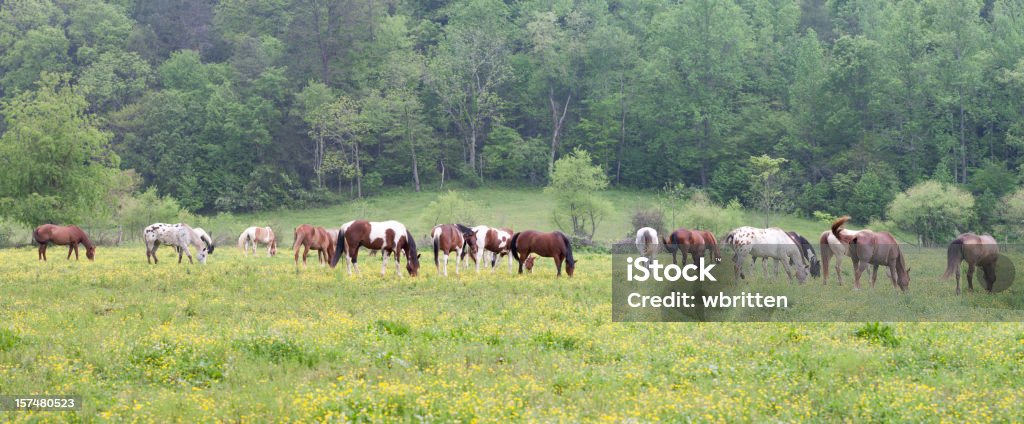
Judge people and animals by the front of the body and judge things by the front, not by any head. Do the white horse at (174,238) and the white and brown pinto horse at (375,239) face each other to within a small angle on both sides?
no

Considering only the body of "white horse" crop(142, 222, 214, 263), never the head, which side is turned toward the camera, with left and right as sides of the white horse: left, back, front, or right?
right

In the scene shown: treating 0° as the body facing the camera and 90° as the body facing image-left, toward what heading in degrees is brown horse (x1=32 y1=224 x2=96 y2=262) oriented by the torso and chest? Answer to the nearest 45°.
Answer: approximately 270°

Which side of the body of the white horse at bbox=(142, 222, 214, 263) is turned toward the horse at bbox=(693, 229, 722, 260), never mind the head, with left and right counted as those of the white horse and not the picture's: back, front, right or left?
front

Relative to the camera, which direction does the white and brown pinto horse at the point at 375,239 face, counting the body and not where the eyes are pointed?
to the viewer's right

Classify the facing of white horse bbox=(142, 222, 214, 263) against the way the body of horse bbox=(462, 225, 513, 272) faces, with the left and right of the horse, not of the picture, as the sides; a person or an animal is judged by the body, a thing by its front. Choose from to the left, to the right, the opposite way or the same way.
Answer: the opposite way

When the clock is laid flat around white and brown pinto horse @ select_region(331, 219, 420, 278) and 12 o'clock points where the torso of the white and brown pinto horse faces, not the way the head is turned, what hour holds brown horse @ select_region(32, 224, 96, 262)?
The brown horse is roughly at 7 o'clock from the white and brown pinto horse.

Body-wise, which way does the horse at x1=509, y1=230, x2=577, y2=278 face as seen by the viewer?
to the viewer's right

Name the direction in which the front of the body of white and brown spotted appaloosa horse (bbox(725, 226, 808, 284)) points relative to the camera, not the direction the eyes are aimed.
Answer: to the viewer's right

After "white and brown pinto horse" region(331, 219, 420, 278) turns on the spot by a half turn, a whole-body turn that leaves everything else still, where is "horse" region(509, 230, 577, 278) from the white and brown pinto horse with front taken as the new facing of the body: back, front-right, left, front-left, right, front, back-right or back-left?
back

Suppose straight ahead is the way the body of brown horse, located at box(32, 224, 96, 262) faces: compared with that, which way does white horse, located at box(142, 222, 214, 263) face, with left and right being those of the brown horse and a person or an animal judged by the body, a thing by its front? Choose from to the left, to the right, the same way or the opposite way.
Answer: the same way

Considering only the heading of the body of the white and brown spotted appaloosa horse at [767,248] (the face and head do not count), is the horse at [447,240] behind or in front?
behind

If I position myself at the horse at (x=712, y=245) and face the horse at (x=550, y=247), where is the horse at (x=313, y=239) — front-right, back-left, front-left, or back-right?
front-right

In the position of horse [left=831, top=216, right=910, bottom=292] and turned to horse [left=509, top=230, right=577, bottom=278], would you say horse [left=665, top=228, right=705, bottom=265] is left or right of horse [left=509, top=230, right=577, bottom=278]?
right

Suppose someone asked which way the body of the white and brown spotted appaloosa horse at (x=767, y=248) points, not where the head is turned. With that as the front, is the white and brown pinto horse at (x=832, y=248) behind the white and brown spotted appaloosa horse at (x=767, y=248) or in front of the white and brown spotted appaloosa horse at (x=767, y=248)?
in front

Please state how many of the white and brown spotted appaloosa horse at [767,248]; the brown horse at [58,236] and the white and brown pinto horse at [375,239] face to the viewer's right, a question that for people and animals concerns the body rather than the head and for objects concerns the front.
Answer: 3
